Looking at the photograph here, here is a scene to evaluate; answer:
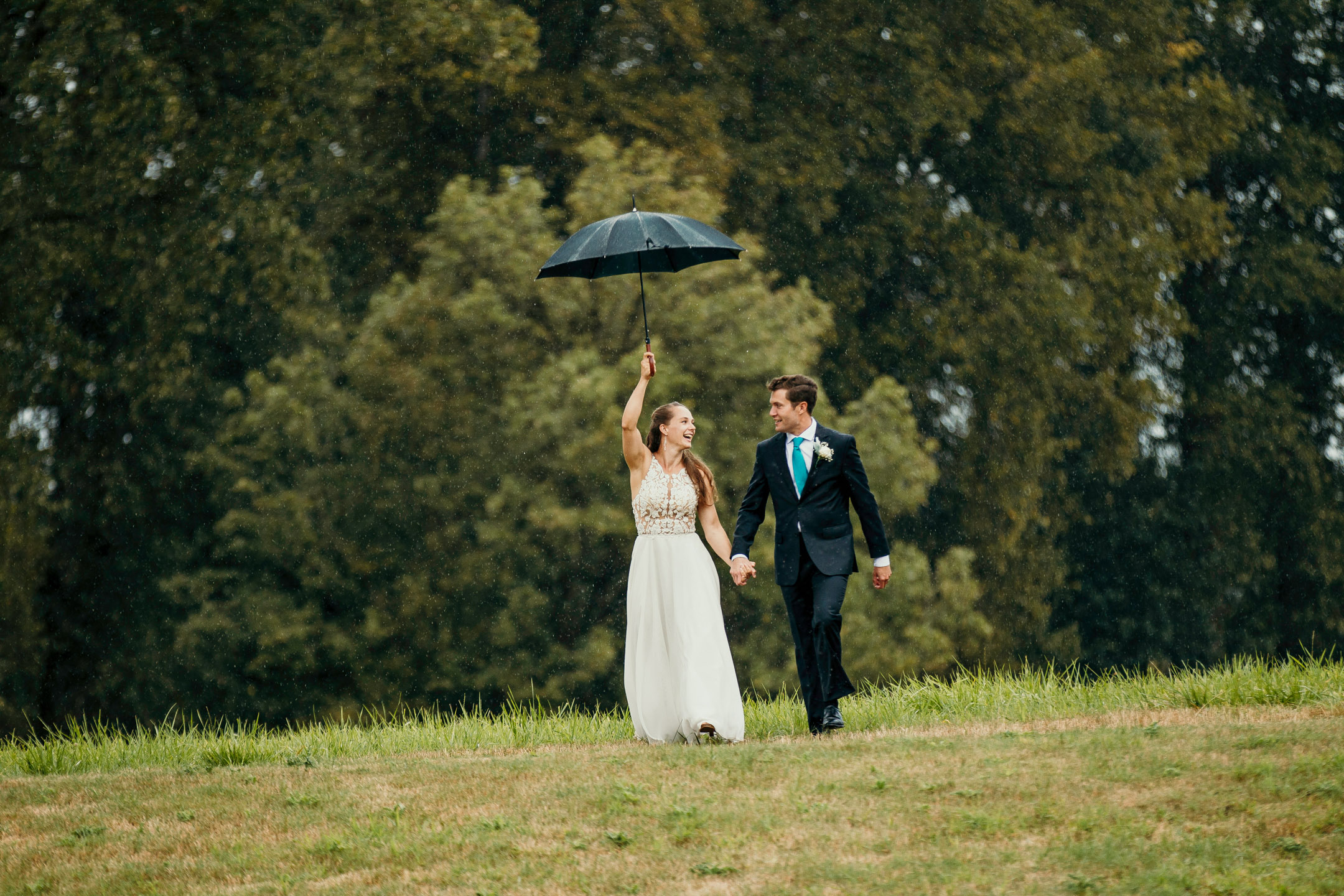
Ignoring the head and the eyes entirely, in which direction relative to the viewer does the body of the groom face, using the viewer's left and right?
facing the viewer

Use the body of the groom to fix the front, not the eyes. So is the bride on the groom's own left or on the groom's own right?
on the groom's own right

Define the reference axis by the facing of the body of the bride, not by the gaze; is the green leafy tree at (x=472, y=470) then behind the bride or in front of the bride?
behind

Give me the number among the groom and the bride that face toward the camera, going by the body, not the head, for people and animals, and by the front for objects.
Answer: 2

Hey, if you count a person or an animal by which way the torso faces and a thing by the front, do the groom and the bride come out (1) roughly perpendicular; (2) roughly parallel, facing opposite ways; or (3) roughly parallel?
roughly parallel

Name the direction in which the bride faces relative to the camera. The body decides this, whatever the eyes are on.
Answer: toward the camera

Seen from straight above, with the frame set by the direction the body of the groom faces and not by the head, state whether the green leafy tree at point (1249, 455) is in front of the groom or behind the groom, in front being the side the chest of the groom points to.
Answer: behind
